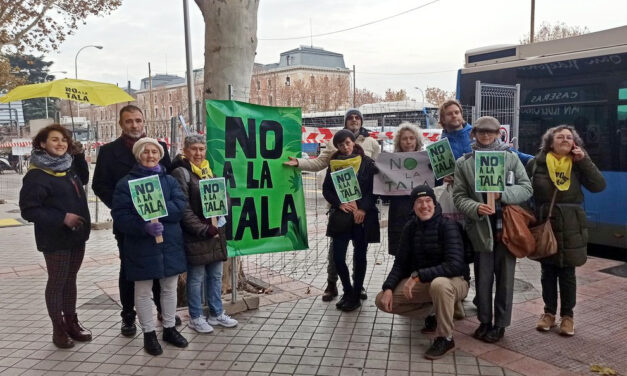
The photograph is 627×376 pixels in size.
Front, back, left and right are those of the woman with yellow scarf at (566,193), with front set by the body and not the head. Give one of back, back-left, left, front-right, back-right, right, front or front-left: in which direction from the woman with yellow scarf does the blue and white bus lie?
back

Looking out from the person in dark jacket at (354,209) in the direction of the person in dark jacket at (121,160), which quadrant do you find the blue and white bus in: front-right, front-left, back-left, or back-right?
back-right

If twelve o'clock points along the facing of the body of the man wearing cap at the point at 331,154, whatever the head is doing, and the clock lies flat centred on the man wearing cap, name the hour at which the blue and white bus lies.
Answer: The blue and white bus is roughly at 8 o'clock from the man wearing cap.

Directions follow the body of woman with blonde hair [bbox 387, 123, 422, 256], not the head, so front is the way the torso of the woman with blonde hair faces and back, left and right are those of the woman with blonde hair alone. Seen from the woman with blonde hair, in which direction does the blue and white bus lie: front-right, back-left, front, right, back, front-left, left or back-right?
back-left

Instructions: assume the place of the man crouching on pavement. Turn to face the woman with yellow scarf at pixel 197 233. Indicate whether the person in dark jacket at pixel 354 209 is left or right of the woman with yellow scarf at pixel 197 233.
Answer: right

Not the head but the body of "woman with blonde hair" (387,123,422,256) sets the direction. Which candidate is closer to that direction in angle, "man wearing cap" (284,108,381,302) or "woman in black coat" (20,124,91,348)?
the woman in black coat

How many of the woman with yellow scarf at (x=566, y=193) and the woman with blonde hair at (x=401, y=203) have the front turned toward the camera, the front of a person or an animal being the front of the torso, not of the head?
2
